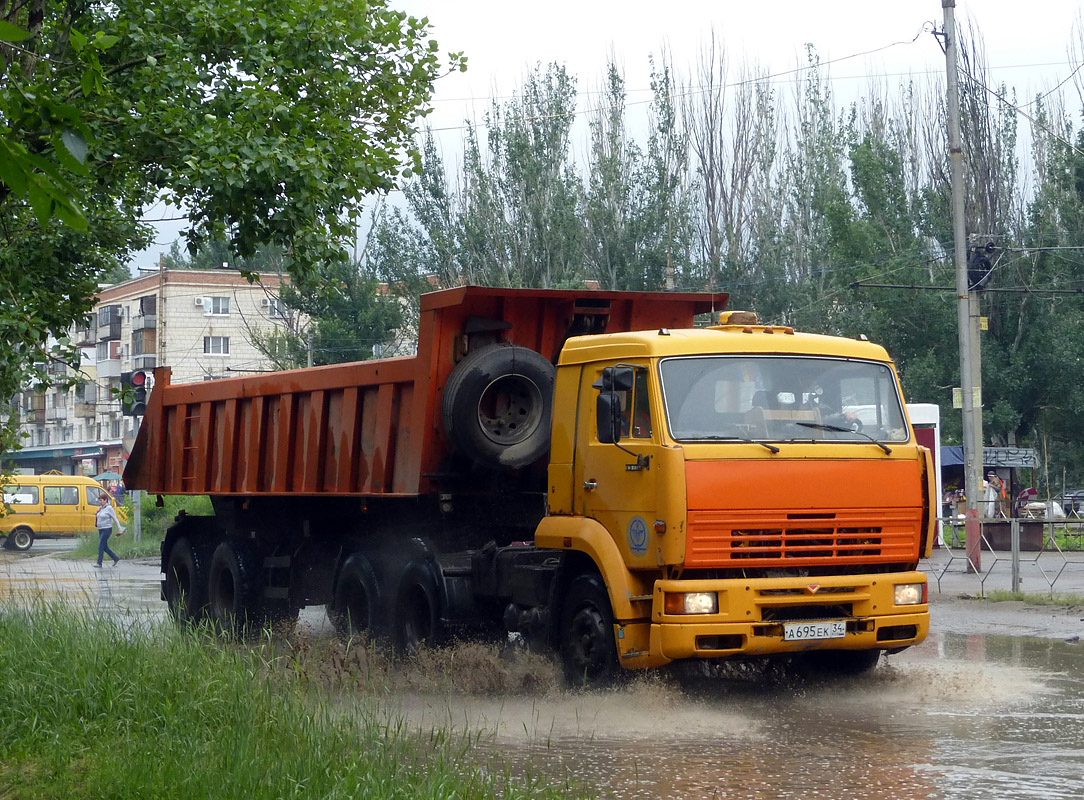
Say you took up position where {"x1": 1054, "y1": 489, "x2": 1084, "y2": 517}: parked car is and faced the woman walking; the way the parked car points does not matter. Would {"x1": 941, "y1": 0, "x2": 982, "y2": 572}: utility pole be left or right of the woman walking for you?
left

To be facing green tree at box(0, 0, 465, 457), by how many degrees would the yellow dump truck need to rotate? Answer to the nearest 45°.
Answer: approximately 135° to its right

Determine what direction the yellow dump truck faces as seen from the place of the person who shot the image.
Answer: facing the viewer and to the right of the viewer

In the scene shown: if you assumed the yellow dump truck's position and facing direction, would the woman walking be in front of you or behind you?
behind

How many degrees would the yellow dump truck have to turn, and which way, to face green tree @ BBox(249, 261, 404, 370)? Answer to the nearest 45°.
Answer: approximately 135° to its left

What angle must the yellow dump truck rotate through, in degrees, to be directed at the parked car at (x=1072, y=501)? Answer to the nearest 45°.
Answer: approximately 90° to its left

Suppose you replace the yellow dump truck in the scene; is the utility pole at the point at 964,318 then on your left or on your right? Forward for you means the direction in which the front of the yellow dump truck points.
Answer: on your left

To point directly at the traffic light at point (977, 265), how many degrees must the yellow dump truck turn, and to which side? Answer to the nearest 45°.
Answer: approximately 90° to its left

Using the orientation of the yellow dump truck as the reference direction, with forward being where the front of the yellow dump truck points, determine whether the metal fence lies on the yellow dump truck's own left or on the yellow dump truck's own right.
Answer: on the yellow dump truck's own left
